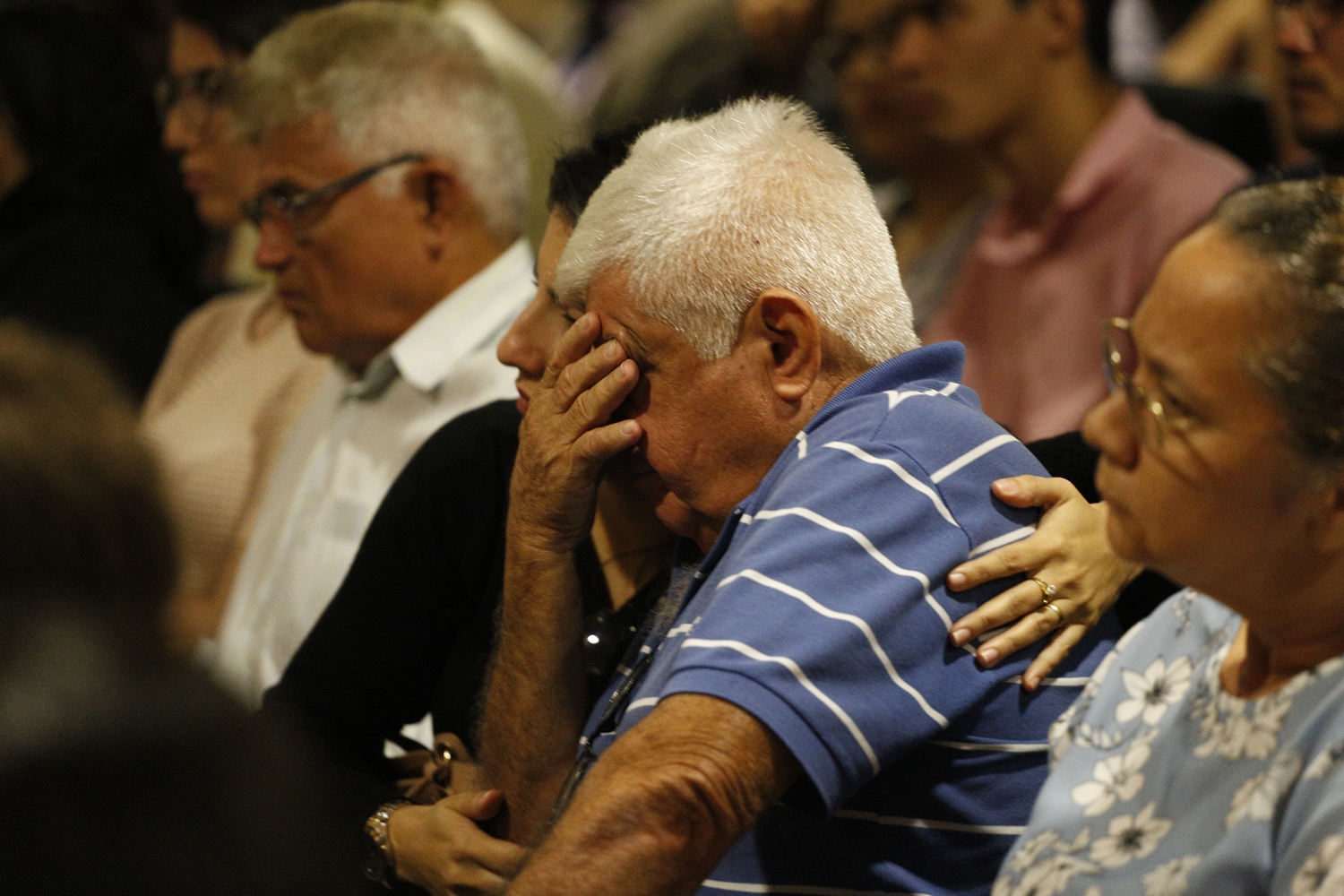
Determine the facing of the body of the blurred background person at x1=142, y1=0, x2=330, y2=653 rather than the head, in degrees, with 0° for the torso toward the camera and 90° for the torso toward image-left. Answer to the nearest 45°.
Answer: approximately 45°

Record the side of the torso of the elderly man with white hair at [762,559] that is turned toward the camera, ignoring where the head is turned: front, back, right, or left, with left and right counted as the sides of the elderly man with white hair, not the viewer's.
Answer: left

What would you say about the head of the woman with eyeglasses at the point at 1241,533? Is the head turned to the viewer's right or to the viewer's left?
to the viewer's left

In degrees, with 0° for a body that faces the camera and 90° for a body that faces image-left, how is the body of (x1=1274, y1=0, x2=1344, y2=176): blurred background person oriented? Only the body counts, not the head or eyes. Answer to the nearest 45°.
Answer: approximately 45°
